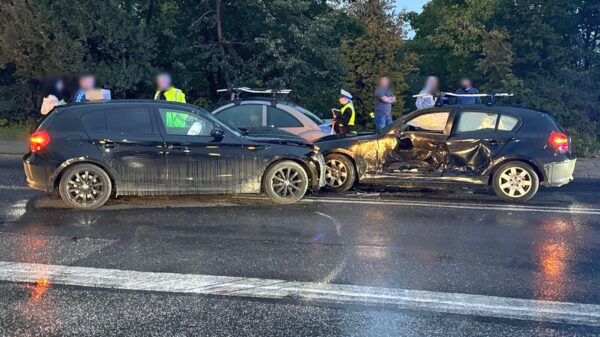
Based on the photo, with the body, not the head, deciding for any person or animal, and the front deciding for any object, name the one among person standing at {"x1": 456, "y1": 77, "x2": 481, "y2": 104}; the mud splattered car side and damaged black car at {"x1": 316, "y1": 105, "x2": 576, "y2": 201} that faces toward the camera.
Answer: the person standing

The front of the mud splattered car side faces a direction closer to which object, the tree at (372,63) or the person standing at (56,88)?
the tree

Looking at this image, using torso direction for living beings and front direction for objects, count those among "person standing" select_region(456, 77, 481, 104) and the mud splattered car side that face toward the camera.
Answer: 1

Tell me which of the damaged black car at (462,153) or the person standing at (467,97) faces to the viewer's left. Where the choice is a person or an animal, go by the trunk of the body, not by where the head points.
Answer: the damaged black car

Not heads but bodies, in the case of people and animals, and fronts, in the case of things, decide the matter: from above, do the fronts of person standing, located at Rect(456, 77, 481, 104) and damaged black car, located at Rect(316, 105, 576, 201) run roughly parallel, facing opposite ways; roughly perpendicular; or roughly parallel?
roughly perpendicular

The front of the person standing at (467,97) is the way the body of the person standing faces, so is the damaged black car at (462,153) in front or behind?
in front

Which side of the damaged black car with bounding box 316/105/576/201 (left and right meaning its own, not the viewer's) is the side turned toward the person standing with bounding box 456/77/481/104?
right

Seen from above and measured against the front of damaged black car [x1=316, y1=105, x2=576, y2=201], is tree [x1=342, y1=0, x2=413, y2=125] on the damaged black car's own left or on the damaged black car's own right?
on the damaged black car's own right

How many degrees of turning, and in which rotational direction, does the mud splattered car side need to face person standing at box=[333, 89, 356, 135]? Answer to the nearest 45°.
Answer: approximately 45° to its left

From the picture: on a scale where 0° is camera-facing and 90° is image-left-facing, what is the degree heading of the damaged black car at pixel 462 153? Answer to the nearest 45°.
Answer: approximately 90°

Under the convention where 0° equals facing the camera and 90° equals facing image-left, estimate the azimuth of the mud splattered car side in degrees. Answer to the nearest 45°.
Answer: approximately 270°

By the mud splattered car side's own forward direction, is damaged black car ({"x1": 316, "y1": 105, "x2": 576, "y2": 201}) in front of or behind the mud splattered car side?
in front

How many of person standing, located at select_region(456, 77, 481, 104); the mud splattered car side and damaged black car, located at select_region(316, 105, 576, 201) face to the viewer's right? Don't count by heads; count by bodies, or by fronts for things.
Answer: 1

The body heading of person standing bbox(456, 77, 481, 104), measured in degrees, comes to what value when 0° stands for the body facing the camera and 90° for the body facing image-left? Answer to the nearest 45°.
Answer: approximately 0°
